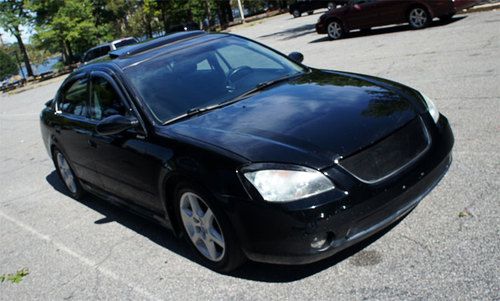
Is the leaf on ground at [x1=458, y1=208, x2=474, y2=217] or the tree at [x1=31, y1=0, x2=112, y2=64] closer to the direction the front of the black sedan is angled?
the leaf on ground

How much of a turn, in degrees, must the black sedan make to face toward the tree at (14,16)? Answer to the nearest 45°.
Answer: approximately 135° to its left

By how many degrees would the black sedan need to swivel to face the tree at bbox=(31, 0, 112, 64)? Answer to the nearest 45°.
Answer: approximately 135° to its left

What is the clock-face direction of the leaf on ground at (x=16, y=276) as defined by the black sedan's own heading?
The leaf on ground is roughly at 3 o'clock from the black sedan.

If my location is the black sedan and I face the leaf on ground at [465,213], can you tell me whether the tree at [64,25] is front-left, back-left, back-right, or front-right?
back-left

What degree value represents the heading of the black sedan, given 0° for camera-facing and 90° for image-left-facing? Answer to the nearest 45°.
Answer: approximately 315°
